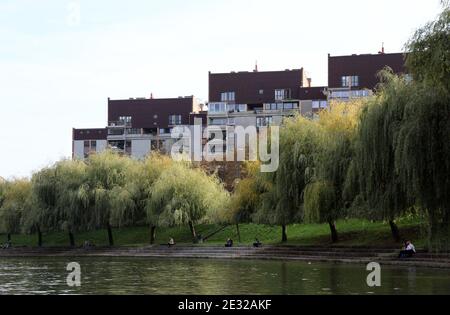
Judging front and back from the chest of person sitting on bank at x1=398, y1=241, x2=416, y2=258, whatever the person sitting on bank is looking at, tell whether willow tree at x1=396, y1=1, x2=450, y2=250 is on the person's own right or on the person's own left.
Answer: on the person's own left

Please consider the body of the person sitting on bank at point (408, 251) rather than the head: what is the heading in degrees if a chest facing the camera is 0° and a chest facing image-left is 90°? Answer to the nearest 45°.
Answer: approximately 45°

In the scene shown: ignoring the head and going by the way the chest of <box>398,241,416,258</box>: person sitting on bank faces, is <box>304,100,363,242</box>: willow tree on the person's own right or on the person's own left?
on the person's own right

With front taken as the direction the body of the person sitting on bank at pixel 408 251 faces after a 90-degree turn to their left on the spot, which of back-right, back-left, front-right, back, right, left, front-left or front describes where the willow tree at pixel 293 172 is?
back
